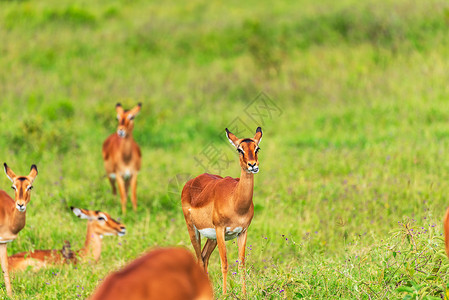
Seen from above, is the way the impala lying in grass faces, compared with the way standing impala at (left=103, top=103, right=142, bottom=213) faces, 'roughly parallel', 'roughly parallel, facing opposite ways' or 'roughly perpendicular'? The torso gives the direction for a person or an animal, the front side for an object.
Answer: roughly perpendicular

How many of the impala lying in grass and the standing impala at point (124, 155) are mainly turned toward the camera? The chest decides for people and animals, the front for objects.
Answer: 1

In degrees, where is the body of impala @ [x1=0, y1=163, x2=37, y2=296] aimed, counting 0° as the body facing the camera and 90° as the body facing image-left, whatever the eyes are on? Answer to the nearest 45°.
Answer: approximately 315°

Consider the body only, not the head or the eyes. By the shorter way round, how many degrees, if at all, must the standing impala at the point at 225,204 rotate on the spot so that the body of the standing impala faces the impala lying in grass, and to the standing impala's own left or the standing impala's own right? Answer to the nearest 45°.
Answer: approximately 180°

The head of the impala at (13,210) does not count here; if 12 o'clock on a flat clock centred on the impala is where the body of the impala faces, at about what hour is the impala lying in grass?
The impala lying in grass is roughly at 9 o'clock from the impala.

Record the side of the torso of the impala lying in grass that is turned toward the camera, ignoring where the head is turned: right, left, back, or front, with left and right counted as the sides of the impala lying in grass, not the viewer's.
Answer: right

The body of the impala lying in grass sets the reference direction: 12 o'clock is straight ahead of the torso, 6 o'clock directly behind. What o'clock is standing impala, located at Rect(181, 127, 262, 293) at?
The standing impala is roughly at 2 o'clock from the impala lying in grass.

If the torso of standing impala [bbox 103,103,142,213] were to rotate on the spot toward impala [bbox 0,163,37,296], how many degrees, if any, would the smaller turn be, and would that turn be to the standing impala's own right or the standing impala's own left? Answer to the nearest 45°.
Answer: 0° — it already faces it

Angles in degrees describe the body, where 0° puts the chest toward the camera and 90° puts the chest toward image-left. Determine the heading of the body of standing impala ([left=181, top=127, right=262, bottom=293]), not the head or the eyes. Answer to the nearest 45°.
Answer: approximately 315°

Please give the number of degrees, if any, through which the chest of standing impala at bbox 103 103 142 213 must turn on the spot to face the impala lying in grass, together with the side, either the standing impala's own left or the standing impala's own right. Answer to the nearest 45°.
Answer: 0° — it already faces it

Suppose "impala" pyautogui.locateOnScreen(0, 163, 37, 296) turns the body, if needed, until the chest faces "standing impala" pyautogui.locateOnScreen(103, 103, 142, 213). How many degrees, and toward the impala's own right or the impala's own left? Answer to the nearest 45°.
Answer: approximately 90° to the impala's own left
